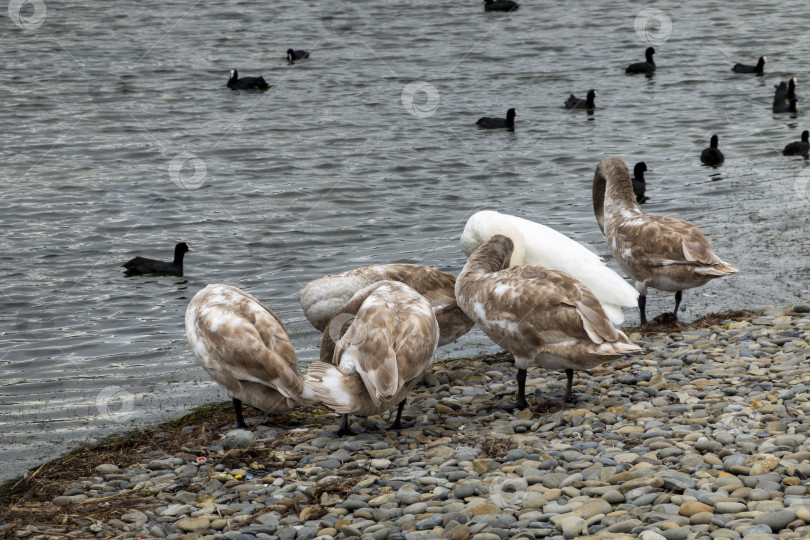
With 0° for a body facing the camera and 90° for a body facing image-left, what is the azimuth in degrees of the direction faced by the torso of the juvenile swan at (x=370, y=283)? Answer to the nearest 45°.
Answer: approximately 90°

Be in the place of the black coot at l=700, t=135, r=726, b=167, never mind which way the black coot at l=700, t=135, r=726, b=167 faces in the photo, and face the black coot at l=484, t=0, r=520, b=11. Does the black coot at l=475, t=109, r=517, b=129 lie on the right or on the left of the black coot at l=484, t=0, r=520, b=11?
left

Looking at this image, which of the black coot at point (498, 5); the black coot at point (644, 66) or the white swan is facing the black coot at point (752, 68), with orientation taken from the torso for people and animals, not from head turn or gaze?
the black coot at point (644, 66)

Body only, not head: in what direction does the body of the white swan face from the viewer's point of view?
to the viewer's left

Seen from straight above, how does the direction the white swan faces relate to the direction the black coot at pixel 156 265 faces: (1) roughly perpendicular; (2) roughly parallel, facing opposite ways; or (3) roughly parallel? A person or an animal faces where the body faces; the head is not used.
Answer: roughly parallel, facing opposite ways

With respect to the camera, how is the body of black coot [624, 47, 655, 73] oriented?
to the viewer's right

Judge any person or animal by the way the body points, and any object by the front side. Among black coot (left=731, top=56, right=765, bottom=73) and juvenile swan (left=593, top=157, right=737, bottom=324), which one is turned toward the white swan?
the juvenile swan

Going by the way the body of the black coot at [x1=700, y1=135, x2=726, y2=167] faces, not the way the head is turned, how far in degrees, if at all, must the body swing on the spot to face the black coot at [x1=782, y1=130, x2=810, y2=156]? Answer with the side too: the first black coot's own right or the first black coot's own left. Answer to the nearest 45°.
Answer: approximately 45° to the first black coot's own right

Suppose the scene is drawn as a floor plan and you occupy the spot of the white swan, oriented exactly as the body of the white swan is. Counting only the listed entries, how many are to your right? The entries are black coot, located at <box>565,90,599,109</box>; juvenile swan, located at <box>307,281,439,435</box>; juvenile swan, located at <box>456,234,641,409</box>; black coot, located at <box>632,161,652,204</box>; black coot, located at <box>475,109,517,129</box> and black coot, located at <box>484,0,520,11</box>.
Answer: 4

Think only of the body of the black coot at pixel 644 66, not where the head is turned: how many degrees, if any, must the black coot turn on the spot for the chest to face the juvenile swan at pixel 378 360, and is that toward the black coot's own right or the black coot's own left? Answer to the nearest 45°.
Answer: approximately 90° to the black coot's own right

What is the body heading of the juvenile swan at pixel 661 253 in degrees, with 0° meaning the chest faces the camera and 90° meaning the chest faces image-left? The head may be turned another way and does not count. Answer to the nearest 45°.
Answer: approximately 90°

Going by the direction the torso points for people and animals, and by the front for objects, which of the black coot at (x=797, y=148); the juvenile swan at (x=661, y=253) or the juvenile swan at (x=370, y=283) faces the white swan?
the juvenile swan at (x=661, y=253)
